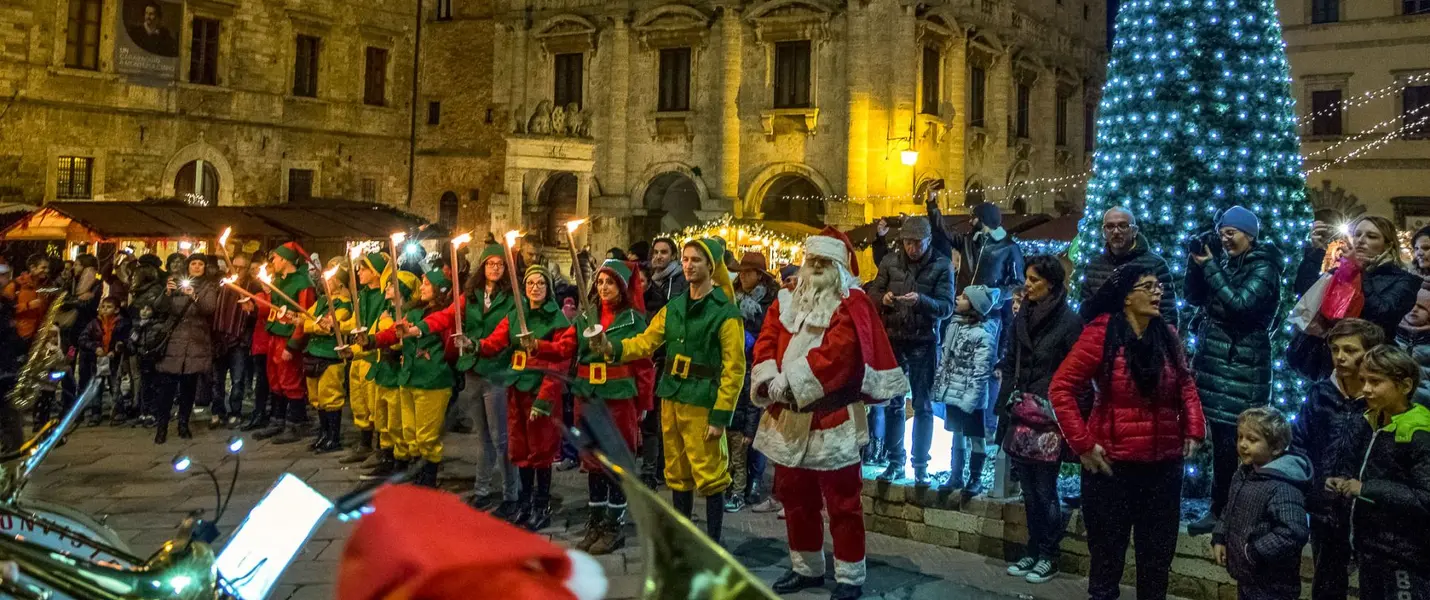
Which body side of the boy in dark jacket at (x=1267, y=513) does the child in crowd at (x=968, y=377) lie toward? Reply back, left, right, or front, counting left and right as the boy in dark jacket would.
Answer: right

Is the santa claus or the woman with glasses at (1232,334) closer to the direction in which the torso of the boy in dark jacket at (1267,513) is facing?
the santa claus

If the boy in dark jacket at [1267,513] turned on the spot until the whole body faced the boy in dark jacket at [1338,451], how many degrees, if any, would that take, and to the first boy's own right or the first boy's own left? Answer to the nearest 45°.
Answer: approximately 180°

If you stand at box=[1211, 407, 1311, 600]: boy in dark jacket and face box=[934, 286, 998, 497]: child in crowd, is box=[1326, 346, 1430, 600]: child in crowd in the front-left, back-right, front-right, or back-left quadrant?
back-right

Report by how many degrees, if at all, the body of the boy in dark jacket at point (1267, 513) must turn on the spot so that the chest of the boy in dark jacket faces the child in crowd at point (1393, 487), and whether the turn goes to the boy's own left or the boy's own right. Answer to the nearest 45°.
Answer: approximately 135° to the boy's own left

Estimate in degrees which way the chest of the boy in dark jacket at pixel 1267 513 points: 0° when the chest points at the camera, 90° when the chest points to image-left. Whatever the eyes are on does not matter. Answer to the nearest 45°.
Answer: approximately 45°

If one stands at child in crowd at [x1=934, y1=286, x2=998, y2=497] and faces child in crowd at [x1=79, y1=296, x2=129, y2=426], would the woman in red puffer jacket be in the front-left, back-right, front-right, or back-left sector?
back-left

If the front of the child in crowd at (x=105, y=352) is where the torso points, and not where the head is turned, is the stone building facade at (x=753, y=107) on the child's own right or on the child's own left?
on the child's own left

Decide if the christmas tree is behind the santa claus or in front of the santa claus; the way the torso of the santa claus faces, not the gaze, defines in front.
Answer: behind

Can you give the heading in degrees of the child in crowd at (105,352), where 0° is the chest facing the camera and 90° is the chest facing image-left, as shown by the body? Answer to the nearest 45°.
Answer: approximately 0°

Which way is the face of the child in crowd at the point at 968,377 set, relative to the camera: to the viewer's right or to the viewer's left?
to the viewer's left

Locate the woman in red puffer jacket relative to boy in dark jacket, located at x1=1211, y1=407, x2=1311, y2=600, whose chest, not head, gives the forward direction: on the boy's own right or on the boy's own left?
on the boy's own right

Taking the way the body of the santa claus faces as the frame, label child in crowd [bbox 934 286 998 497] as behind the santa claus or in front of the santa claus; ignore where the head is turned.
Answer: behind

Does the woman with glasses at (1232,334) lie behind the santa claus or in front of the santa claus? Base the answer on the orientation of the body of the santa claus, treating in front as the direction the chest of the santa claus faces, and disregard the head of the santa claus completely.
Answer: behind

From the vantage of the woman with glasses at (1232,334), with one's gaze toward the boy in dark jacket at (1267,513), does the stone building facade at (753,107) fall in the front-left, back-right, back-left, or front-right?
back-right
